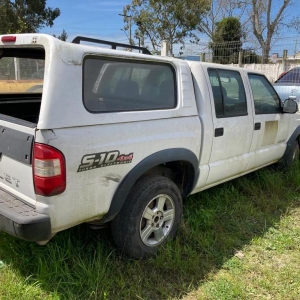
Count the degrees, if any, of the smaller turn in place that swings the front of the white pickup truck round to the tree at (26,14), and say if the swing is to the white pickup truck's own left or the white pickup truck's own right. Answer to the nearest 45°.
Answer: approximately 45° to the white pickup truck's own left

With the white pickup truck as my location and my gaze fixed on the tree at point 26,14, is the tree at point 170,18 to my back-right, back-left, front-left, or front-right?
front-right

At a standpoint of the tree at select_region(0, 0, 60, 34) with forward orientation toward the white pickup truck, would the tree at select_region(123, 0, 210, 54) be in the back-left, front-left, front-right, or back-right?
front-left

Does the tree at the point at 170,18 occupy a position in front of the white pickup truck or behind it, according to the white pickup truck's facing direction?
in front

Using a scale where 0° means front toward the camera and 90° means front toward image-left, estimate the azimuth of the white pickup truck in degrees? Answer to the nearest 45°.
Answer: approximately 225°

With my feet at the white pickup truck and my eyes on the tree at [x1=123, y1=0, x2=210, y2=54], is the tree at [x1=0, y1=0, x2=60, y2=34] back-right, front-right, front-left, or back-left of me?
front-left
